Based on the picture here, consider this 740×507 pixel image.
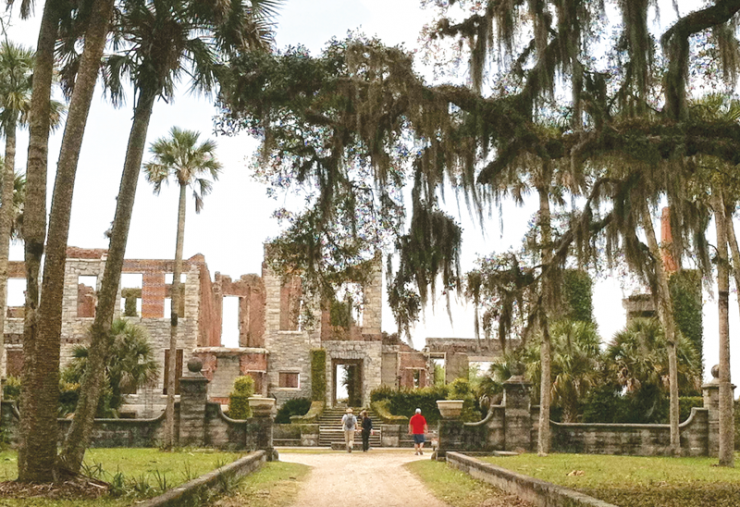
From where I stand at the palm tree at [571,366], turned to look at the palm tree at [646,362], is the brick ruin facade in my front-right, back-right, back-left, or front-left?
back-left

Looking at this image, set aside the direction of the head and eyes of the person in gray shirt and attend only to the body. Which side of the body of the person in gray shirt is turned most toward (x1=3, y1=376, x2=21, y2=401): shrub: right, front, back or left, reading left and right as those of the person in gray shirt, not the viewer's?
left

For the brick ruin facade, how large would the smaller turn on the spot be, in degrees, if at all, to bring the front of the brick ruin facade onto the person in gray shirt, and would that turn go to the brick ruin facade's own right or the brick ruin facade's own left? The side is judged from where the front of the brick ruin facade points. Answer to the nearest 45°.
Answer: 0° — it already faces them

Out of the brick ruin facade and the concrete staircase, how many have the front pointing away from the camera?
0

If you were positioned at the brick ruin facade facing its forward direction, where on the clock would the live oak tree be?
The live oak tree is roughly at 12 o'clock from the brick ruin facade.

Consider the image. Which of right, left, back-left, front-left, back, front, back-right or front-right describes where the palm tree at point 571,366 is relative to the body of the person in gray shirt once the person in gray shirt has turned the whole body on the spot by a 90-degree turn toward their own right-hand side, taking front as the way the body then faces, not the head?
front

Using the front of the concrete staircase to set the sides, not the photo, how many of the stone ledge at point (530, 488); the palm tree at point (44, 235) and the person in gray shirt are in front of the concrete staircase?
3

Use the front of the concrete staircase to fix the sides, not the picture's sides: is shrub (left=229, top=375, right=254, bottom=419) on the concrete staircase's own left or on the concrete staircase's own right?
on the concrete staircase's own right

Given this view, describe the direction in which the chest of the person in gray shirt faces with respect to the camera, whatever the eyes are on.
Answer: away from the camera

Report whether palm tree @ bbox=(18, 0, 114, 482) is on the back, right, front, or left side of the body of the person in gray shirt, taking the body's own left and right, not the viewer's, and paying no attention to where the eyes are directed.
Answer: back

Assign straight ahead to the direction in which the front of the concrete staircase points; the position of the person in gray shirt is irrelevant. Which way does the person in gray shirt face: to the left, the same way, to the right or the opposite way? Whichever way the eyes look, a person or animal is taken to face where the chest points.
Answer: the opposite way

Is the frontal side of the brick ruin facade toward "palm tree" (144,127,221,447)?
yes

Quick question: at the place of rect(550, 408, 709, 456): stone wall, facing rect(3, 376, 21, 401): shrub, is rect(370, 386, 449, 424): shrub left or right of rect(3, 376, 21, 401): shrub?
right

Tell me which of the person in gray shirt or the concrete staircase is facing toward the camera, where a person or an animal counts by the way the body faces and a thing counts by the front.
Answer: the concrete staircase

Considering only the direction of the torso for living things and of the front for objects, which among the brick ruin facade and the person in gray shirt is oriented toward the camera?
the brick ruin facade

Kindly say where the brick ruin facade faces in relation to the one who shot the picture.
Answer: facing the viewer
